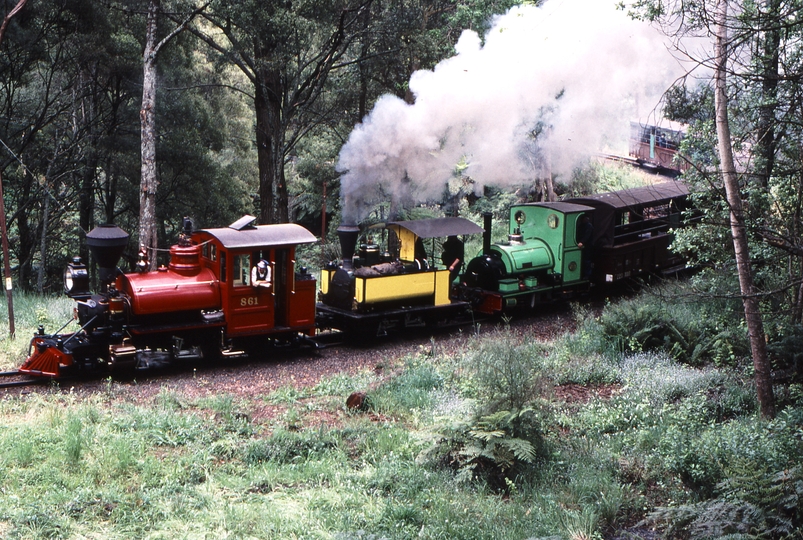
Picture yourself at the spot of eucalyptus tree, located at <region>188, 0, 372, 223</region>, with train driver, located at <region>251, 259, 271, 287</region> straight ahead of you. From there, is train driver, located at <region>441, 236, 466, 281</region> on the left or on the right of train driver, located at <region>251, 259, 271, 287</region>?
left

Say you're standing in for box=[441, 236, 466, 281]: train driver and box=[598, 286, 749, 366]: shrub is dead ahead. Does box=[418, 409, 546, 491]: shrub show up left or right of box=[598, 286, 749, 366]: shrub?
right

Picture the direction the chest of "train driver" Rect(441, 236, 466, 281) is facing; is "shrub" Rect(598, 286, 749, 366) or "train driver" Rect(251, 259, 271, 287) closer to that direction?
the train driver

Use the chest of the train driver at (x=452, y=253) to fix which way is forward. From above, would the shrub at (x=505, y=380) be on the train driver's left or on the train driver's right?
on the train driver's left

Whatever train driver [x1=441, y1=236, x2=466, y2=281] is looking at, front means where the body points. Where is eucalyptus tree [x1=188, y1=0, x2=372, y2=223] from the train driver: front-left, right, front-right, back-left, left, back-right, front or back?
front-right

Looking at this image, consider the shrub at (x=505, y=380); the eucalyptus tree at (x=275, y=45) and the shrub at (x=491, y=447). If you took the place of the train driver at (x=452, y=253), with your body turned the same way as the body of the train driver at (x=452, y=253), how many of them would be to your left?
2

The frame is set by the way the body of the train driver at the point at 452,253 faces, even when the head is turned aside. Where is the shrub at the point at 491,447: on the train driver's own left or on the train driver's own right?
on the train driver's own left

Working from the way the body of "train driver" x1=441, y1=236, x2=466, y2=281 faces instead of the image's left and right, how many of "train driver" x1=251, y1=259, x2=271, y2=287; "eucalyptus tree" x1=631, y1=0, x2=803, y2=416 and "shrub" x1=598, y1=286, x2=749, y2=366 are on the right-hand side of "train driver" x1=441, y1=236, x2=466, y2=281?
0

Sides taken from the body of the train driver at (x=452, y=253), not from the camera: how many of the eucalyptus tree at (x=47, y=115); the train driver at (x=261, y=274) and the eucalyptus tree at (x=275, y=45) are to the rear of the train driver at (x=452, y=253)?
0

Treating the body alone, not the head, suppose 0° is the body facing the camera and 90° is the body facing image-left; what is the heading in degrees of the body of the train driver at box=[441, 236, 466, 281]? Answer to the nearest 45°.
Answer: approximately 90°

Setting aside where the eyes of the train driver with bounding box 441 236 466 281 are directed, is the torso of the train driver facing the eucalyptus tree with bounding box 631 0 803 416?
no

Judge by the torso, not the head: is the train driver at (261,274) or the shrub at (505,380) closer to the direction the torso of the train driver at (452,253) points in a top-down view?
the train driver

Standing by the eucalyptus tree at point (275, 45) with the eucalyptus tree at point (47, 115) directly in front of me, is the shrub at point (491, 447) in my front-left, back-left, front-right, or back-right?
back-left
